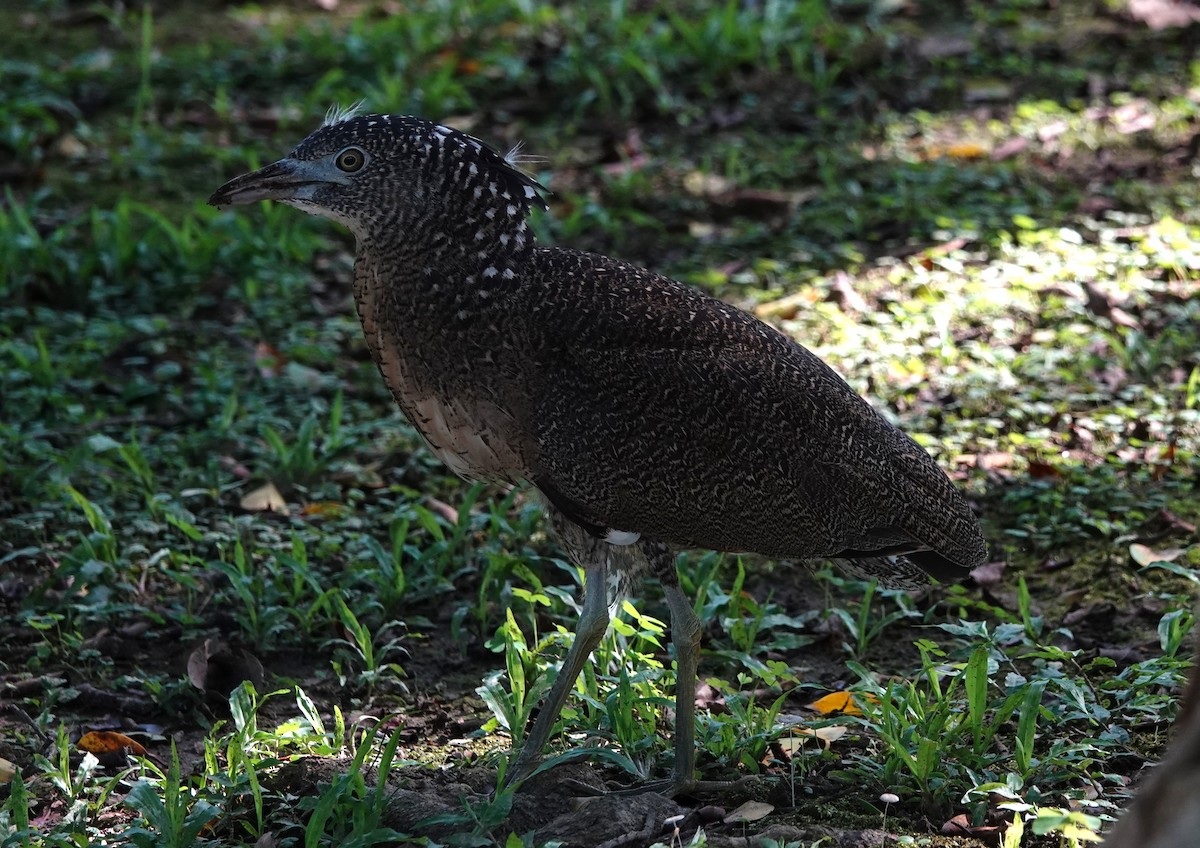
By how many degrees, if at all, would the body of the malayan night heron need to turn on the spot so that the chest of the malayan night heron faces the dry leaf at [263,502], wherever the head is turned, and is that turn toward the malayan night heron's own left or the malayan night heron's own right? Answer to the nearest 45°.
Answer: approximately 45° to the malayan night heron's own right

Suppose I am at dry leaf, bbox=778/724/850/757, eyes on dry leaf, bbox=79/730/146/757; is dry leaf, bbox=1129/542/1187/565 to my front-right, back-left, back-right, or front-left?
back-right

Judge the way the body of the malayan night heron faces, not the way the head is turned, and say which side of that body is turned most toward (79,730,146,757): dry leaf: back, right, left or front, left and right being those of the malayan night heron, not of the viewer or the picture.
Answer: front

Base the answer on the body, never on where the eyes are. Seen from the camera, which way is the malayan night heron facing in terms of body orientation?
to the viewer's left

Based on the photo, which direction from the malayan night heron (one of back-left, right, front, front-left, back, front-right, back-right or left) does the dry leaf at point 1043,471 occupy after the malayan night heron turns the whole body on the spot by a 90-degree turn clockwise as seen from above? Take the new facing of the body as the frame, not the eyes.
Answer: front-right
